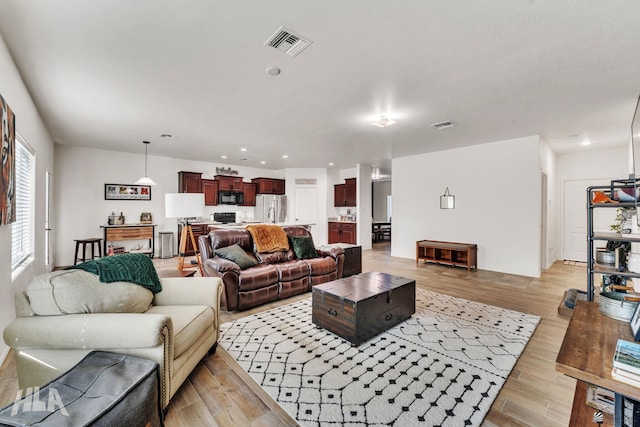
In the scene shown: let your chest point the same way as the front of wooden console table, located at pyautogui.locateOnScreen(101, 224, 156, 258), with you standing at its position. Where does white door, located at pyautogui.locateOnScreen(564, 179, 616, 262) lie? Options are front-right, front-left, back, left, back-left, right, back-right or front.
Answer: front-left

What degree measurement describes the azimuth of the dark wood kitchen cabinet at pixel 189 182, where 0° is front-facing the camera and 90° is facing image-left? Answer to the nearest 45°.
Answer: approximately 0°

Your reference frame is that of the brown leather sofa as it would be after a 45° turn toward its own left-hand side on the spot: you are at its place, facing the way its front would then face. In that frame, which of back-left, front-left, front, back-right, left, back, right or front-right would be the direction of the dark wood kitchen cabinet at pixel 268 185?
left

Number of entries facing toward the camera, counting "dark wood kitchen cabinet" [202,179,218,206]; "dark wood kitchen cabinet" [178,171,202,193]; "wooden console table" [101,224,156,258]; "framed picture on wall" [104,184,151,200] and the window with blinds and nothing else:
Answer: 4

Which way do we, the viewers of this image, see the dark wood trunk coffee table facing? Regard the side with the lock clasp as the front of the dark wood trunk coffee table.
facing the viewer and to the right of the viewer

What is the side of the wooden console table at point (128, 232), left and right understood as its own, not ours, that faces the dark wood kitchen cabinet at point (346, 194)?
left

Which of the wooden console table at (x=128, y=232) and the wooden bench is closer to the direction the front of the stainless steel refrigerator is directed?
the wooden bench

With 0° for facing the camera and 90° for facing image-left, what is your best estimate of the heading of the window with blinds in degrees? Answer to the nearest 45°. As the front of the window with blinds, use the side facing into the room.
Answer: approximately 270°

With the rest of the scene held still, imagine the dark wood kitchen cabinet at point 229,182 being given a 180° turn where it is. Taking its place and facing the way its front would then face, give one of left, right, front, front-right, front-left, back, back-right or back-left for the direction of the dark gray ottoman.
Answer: back-left
